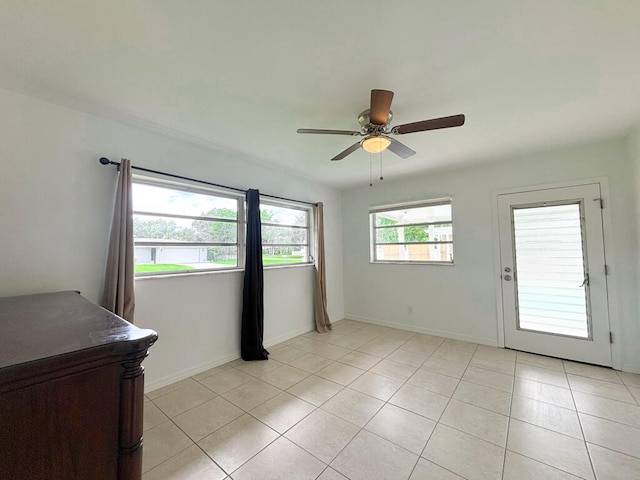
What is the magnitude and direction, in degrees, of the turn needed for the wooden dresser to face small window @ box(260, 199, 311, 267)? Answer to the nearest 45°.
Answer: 0° — it already faces it

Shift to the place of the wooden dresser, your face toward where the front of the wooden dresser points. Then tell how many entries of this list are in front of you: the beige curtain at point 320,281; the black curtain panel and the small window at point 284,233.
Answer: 3

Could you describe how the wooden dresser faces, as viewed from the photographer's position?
facing away from the viewer and to the right of the viewer

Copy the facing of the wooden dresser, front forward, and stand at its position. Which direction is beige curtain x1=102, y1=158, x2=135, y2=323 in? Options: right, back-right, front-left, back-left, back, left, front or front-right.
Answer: front-left

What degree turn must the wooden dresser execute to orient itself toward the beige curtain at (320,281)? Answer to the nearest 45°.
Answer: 0° — it already faces it

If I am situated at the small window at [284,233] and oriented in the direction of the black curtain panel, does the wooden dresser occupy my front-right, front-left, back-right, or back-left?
front-left

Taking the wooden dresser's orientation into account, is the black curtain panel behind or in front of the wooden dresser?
in front

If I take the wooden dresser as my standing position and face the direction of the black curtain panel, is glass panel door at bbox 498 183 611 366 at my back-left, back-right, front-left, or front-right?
front-right

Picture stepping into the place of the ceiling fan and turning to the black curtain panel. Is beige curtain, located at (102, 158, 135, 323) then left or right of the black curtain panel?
left
